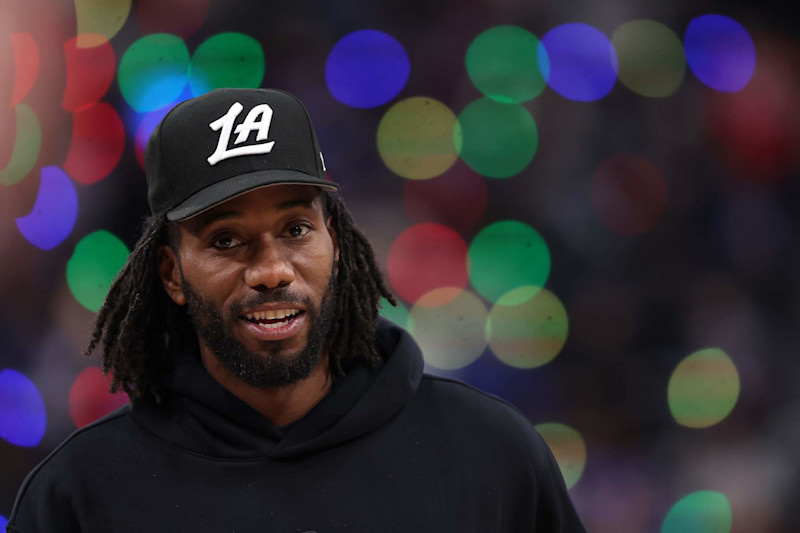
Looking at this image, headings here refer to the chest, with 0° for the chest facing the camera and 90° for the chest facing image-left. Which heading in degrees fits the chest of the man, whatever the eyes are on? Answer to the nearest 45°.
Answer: approximately 0°
